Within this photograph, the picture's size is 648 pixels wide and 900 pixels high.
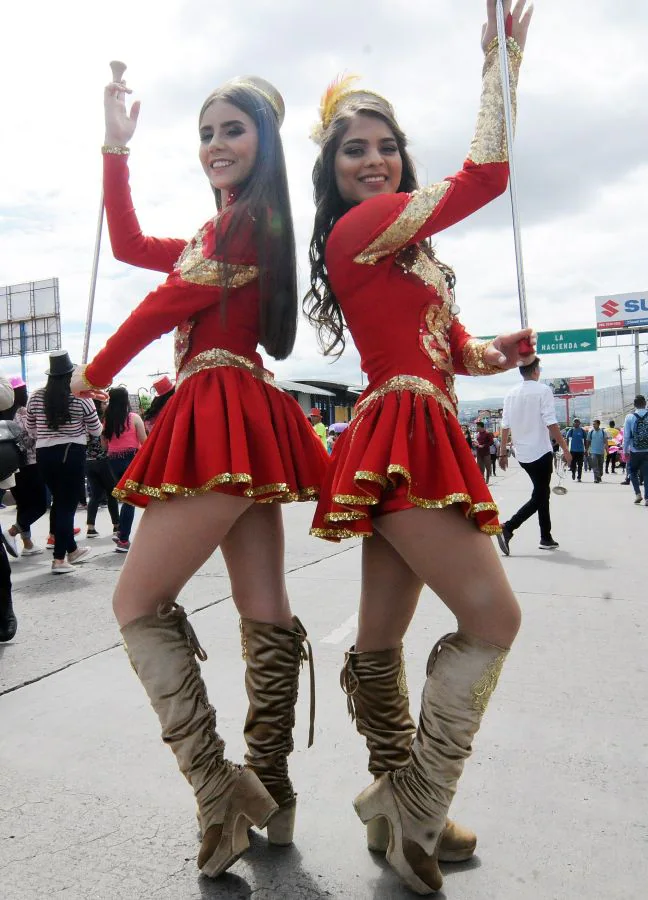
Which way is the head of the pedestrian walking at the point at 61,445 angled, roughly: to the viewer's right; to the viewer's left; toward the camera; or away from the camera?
away from the camera

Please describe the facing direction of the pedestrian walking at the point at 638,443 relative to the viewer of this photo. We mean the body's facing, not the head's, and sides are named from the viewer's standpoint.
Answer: facing away from the viewer

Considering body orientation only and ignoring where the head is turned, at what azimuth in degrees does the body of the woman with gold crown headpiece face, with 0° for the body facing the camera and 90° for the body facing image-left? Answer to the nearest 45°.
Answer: approximately 90°

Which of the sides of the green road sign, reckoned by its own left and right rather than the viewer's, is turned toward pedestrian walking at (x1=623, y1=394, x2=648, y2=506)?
front

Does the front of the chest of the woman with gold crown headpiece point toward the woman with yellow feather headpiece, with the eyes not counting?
no

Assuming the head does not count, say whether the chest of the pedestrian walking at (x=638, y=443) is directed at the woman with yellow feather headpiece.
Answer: no

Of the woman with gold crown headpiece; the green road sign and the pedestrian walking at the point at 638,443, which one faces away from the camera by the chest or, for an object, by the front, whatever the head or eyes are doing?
the pedestrian walking

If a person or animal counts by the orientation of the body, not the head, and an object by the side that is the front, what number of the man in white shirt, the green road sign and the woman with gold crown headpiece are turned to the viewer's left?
1

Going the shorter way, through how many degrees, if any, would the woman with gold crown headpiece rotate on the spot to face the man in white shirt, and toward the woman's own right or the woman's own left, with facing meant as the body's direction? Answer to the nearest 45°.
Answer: approximately 135° to the woman's own right

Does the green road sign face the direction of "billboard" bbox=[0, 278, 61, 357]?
no

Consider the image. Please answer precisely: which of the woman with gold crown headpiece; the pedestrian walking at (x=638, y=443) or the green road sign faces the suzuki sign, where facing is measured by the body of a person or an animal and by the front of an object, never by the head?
the pedestrian walking

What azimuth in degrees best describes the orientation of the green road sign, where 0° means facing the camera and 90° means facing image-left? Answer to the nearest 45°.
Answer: approximately 0°

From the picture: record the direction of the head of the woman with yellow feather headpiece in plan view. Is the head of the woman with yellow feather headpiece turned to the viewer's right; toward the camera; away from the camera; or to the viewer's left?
toward the camera

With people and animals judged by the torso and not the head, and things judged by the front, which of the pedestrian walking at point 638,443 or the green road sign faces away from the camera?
the pedestrian walking

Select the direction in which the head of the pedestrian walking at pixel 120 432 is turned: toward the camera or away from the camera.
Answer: away from the camera

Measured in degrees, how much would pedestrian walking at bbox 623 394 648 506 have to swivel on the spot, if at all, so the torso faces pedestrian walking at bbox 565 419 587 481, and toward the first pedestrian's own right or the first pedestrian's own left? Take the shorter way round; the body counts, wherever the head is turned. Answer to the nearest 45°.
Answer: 0° — they already face them
